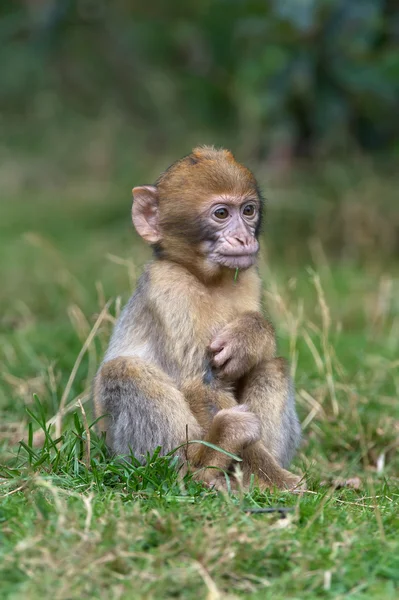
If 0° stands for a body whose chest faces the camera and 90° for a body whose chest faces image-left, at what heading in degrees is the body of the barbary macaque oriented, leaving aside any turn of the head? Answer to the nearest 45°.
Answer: approximately 315°
